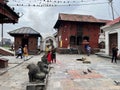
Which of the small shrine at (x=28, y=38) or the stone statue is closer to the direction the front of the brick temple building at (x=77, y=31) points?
the stone statue

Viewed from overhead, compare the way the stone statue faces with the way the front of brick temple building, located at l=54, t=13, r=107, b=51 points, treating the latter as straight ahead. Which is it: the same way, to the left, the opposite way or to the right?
to the right

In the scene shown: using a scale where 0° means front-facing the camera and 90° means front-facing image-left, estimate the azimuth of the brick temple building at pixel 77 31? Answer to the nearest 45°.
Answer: approximately 0°

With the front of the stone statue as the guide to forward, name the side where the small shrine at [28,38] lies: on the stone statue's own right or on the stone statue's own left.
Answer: on the stone statue's own right

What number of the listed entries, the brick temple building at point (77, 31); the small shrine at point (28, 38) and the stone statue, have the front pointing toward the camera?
2

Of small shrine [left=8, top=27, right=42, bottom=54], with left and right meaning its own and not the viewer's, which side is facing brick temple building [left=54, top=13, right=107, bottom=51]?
left

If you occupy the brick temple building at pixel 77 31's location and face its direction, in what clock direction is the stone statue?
The stone statue is roughly at 12 o'clock from the brick temple building.

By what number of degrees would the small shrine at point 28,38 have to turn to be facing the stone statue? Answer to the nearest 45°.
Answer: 0° — it already faces it

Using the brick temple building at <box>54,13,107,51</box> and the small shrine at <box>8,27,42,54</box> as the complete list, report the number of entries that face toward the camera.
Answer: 2

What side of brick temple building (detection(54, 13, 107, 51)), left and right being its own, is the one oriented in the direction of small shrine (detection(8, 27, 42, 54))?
right

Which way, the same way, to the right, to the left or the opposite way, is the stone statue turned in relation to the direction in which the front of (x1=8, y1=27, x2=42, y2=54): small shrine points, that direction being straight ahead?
to the right
